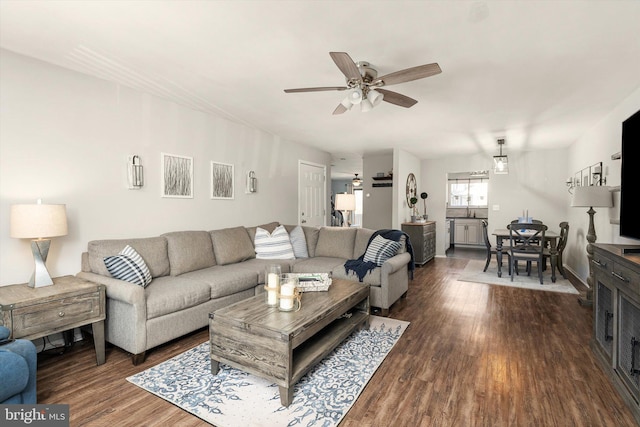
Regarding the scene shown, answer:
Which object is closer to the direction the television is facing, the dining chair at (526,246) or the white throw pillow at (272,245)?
the white throw pillow

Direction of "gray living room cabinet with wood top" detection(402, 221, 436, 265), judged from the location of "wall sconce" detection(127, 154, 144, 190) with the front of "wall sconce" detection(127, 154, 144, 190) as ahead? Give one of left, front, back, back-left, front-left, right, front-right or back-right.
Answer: front-left

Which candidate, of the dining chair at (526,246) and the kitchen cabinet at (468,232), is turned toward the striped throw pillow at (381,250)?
the kitchen cabinet

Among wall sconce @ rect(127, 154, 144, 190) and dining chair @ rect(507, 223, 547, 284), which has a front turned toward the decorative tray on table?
the wall sconce

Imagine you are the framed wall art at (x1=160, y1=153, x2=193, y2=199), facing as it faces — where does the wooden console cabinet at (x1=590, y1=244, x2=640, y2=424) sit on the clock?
The wooden console cabinet is roughly at 12 o'clock from the framed wall art.

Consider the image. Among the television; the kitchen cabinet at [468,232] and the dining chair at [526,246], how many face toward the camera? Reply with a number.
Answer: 1

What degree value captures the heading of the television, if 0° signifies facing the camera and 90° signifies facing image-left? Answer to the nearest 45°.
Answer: approximately 90°

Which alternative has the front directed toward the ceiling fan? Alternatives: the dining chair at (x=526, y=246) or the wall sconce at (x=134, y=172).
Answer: the wall sconce

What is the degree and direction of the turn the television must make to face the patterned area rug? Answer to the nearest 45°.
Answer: approximately 45° to its left

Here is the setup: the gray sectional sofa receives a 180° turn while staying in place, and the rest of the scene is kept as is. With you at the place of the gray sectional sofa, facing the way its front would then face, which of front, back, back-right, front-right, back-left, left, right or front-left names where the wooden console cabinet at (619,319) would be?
back

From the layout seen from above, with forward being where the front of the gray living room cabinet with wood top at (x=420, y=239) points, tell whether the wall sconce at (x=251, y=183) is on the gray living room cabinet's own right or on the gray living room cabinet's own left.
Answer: on the gray living room cabinet's own right

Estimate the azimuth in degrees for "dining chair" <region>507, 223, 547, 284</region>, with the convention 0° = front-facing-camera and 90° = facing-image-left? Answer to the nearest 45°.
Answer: approximately 180°

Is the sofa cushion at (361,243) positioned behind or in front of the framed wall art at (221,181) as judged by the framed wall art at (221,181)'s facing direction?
in front

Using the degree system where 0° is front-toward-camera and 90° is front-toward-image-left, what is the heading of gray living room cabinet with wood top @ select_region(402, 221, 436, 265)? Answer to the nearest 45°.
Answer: approximately 315°

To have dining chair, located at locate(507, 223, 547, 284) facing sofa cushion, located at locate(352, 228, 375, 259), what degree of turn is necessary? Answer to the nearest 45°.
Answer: approximately 135° to its left

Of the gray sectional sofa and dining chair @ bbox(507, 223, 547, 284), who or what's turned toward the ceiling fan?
the gray sectional sofa

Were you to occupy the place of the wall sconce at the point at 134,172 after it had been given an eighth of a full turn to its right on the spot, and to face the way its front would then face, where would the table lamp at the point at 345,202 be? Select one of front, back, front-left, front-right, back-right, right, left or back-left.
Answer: left

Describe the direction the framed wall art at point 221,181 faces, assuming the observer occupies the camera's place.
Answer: facing the viewer and to the right of the viewer

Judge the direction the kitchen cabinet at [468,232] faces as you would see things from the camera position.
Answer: facing the viewer
